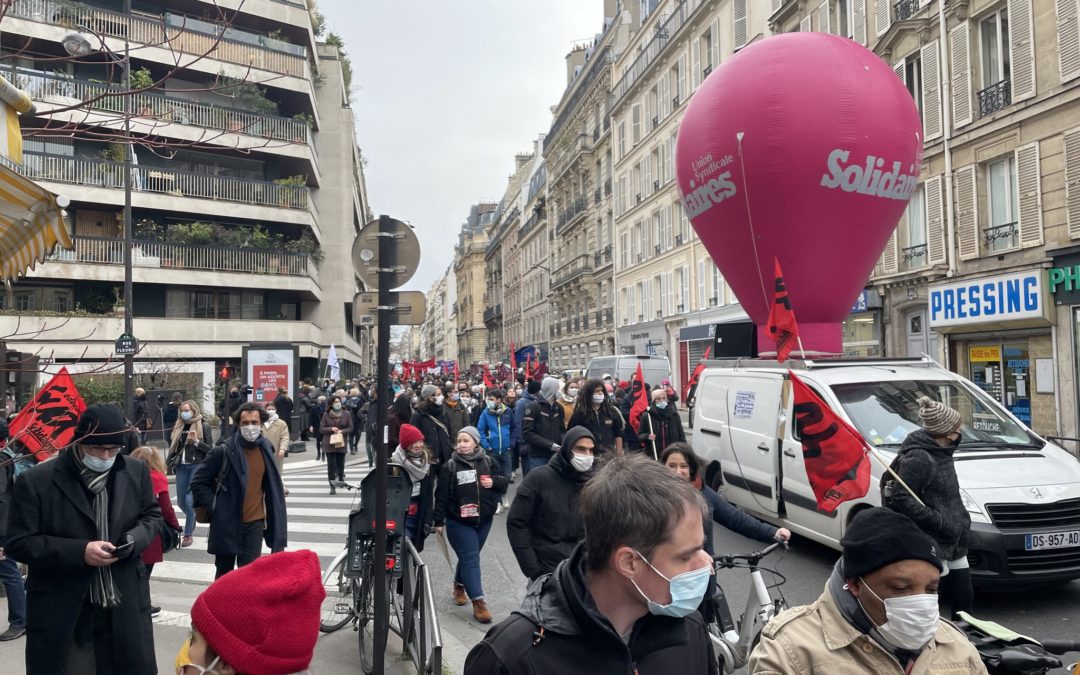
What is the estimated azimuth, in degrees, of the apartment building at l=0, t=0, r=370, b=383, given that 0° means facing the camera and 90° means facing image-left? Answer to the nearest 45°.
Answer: approximately 315°

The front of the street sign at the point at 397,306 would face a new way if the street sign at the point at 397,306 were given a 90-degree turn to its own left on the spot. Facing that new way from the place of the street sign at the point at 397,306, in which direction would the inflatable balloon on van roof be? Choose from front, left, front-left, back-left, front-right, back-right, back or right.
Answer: back-right

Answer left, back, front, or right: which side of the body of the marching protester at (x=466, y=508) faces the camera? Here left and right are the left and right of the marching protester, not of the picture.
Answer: front

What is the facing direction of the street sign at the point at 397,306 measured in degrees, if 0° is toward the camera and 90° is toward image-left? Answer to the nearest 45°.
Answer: approximately 180°

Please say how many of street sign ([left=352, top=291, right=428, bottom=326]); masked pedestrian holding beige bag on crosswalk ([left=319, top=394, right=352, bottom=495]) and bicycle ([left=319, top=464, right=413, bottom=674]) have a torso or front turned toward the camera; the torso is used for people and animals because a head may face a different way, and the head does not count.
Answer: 1

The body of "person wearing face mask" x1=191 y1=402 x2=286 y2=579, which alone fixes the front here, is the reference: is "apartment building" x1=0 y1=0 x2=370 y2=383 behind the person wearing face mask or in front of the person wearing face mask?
behind

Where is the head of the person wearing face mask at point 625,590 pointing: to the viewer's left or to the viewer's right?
to the viewer's right

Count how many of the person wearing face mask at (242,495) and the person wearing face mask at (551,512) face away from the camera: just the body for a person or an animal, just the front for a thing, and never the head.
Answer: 0

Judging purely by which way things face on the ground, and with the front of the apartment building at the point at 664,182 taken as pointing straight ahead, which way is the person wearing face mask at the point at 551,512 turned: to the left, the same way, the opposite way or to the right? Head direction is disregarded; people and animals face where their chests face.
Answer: to the left

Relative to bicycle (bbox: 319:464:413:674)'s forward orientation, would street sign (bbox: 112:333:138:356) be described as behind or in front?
in front

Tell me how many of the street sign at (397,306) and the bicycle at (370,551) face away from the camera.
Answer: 2

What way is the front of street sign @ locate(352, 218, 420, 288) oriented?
away from the camera

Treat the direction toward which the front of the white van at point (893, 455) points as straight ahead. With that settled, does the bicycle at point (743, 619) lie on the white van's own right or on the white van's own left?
on the white van's own right

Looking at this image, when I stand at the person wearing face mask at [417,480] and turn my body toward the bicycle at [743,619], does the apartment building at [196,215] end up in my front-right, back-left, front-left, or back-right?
back-left

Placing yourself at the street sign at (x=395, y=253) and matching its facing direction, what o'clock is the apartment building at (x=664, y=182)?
The apartment building is roughly at 1 o'clock from the street sign.

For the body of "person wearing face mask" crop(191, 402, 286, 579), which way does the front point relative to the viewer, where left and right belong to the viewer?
facing the viewer

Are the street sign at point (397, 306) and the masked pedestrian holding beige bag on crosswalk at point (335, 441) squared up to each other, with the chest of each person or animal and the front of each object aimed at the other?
yes

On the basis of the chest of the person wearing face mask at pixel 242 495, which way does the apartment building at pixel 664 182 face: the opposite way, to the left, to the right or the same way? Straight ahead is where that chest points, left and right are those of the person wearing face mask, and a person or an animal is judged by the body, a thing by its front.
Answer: to the right
